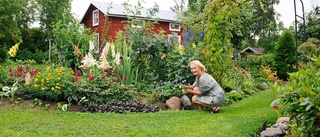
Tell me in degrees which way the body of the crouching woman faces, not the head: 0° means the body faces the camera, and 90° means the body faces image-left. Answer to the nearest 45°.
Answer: approximately 90°

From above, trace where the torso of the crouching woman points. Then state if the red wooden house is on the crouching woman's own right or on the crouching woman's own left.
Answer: on the crouching woman's own right

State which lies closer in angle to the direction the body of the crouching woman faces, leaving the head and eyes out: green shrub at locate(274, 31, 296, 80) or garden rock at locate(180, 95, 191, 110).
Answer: the garden rock

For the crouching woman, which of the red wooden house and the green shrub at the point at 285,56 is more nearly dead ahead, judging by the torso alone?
the red wooden house

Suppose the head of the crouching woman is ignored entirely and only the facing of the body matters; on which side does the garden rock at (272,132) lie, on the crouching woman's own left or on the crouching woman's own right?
on the crouching woman's own left

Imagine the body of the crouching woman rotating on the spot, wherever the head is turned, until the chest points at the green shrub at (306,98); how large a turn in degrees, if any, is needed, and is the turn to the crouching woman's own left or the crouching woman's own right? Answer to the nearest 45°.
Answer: approximately 90° to the crouching woman's own left

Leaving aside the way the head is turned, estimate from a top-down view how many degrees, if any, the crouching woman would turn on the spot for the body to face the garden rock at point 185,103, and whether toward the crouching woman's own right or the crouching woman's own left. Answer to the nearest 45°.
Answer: approximately 45° to the crouching woman's own right
